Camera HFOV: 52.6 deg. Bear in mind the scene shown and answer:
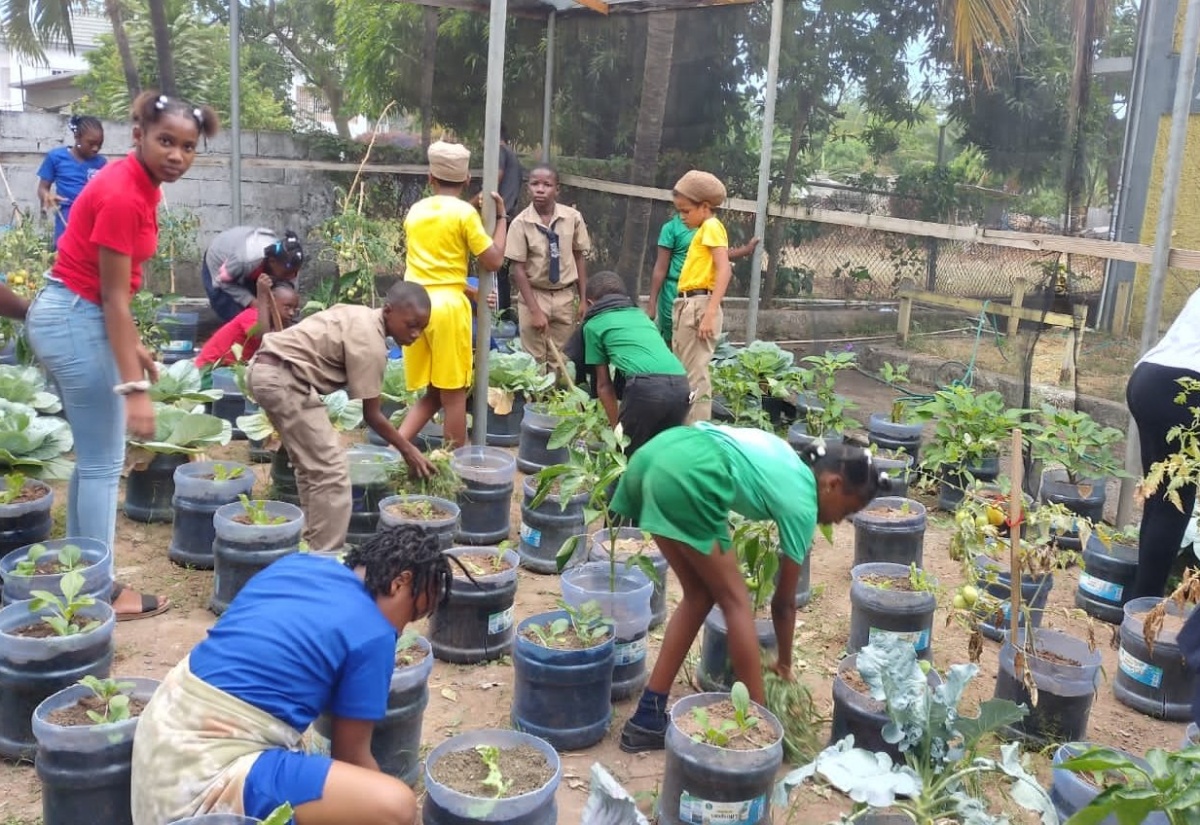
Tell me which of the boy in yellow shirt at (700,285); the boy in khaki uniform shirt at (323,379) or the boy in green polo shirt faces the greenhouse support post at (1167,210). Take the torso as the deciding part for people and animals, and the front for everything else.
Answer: the boy in khaki uniform shirt

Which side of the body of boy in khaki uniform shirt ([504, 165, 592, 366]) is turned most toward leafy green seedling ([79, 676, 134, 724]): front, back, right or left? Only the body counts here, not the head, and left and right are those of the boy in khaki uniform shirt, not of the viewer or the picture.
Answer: front

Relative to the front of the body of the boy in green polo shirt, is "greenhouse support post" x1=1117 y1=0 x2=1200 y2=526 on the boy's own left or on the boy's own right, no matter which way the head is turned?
on the boy's own right

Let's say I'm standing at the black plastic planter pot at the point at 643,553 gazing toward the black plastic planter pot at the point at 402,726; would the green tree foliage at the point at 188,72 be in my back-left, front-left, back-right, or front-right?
back-right

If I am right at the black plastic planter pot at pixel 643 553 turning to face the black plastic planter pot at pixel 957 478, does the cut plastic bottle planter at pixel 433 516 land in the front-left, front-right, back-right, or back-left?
back-left

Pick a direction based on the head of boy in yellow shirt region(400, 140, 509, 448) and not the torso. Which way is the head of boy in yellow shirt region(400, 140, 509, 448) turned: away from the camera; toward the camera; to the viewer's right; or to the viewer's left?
away from the camera

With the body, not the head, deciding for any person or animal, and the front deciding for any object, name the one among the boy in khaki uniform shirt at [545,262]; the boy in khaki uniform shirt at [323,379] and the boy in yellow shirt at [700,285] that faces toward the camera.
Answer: the boy in khaki uniform shirt at [545,262]

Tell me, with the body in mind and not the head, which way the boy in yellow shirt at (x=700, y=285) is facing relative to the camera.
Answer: to the viewer's left

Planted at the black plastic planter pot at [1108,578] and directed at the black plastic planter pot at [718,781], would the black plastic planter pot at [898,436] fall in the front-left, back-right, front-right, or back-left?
back-right

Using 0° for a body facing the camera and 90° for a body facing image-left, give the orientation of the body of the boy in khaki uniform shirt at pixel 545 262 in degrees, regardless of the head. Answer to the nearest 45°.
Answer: approximately 0°

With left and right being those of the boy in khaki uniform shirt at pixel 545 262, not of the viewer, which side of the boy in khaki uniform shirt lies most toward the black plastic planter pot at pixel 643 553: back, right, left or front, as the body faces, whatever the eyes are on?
front

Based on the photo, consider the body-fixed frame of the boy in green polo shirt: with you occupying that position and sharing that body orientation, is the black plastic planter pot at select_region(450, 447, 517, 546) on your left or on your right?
on your left

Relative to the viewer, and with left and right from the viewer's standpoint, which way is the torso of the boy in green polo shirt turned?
facing away from the viewer and to the left of the viewer
